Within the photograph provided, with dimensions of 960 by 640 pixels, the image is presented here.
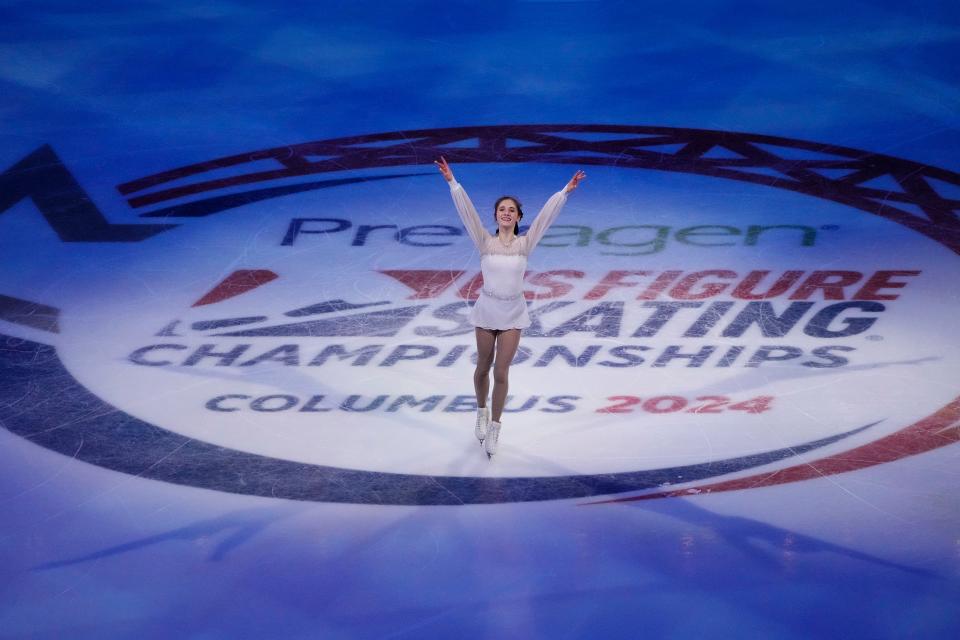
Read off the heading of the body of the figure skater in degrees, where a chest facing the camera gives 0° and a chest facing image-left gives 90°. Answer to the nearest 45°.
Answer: approximately 0°
